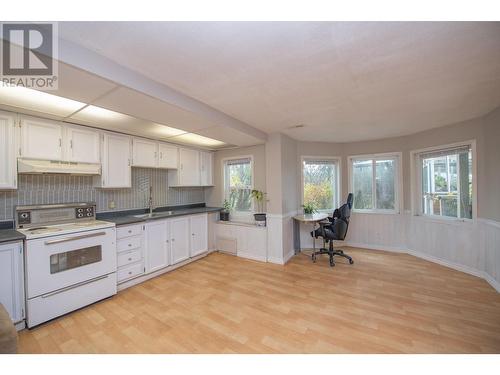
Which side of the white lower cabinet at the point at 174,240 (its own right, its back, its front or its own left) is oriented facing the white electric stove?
right

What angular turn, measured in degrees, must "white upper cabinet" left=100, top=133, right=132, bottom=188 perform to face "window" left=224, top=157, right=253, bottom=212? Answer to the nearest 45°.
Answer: approximately 45° to its left

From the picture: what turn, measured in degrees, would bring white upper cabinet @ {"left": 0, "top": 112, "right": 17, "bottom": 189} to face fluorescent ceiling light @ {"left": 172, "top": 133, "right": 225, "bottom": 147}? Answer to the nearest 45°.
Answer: approximately 45° to its left

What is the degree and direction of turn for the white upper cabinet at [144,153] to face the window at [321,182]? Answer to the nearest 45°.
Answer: approximately 45° to its left

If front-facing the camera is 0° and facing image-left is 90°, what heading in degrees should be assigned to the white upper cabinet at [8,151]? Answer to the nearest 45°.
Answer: approximately 315°

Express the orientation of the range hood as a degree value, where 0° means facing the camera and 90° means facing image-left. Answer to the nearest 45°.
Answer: approximately 315°

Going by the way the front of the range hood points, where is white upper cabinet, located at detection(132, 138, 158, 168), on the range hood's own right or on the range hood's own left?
on the range hood's own left

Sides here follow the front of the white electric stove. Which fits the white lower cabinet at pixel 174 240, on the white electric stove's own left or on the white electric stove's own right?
on the white electric stove's own left
